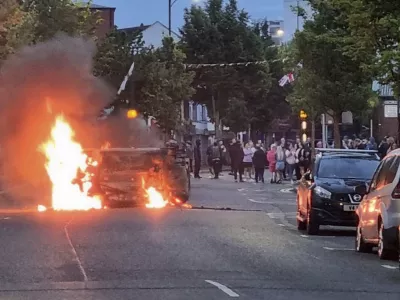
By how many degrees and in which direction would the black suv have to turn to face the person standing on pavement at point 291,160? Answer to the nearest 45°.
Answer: approximately 135° to its left

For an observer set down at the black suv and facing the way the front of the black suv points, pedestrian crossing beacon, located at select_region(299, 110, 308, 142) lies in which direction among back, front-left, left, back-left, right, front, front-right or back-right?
back-left

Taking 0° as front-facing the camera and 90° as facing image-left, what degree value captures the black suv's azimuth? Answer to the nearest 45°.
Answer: approximately 315°
